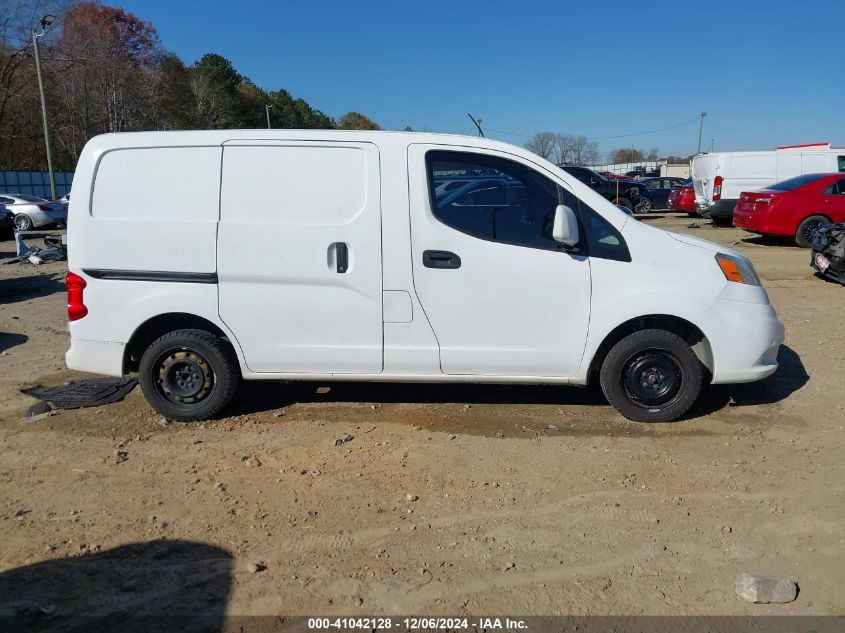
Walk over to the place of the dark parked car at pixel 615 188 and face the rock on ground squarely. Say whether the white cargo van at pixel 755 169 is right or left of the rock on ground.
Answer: left

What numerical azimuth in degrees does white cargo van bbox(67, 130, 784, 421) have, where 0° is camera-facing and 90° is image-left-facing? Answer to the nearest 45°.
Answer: approximately 270°

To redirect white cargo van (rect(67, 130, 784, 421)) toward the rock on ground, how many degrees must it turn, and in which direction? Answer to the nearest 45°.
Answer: approximately 45° to its right
